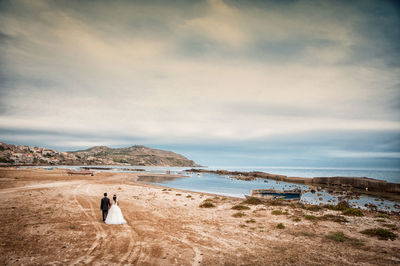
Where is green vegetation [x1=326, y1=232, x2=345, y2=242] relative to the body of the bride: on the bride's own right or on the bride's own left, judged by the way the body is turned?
on the bride's own right

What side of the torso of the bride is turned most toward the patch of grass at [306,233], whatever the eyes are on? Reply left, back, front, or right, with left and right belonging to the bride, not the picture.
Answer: right

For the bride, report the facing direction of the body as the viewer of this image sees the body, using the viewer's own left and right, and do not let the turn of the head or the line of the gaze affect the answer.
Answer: facing away from the viewer

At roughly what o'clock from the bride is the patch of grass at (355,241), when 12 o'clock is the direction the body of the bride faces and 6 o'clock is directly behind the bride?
The patch of grass is roughly at 4 o'clock from the bride.

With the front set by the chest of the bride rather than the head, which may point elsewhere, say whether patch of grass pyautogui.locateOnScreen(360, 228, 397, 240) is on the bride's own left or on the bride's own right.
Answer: on the bride's own right
